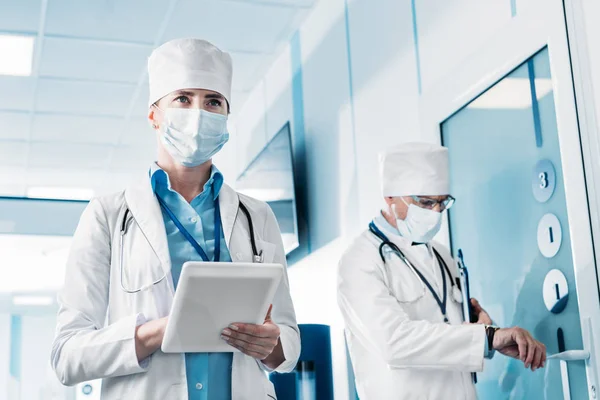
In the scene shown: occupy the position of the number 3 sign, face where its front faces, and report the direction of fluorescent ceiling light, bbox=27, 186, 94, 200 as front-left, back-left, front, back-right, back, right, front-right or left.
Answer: right

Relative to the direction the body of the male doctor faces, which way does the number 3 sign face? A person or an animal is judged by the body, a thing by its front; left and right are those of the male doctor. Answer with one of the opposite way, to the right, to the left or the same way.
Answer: to the right

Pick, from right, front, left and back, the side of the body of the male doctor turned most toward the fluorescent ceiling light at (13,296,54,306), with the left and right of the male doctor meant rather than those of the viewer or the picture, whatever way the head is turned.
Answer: back

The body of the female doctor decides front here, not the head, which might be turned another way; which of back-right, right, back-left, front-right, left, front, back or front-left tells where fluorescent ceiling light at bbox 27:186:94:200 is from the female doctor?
back

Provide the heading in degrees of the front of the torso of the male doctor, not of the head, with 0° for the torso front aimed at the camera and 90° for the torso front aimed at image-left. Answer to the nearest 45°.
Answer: approximately 315°

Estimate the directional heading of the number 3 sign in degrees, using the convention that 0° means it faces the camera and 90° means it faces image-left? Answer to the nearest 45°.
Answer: approximately 45°
